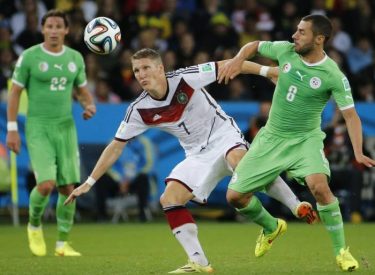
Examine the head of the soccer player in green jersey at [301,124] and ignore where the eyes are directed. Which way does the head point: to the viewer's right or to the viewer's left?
to the viewer's left

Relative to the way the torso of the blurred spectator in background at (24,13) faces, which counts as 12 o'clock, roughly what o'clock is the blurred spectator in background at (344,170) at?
the blurred spectator in background at (344,170) is roughly at 10 o'clock from the blurred spectator in background at (24,13).

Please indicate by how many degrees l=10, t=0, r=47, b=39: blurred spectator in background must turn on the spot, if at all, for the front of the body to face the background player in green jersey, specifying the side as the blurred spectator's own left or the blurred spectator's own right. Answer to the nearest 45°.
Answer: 0° — they already face them

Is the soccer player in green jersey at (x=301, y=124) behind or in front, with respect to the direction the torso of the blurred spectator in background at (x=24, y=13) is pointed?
in front

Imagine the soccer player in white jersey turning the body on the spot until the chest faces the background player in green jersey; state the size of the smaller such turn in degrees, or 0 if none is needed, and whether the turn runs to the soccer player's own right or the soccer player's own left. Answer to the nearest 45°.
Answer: approximately 90° to the soccer player's own right

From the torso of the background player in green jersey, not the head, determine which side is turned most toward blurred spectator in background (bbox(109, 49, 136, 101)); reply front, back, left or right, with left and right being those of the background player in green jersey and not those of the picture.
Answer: back

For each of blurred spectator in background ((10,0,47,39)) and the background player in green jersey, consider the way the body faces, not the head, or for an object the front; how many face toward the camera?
2
